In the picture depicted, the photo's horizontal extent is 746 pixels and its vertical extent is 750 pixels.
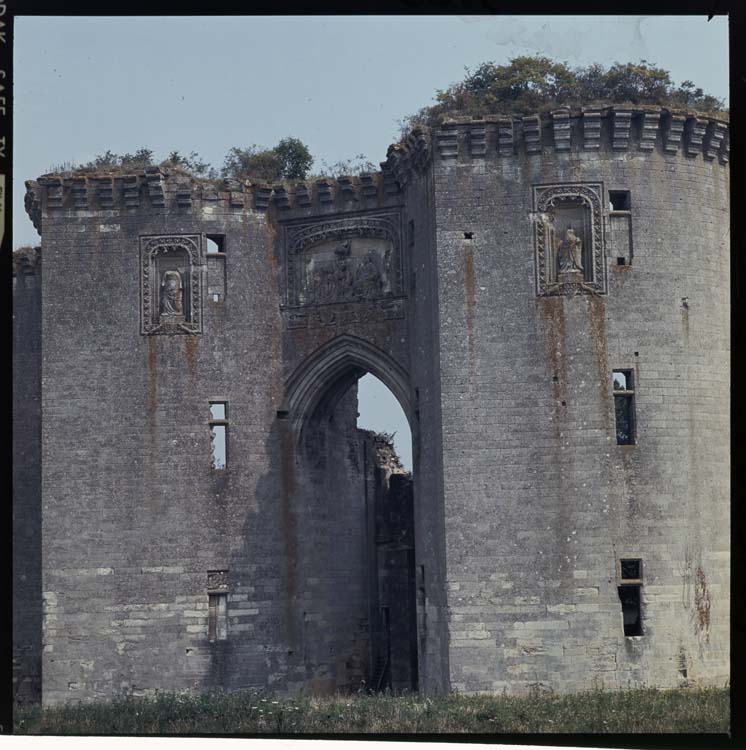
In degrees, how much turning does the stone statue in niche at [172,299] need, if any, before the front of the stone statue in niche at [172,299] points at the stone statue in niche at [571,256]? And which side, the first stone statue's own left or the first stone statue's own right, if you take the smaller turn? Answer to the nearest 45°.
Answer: approximately 45° to the first stone statue's own left

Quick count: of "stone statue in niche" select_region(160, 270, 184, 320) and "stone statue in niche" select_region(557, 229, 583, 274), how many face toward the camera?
2

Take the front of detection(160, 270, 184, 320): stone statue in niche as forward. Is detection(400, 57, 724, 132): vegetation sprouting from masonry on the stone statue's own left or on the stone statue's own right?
on the stone statue's own left

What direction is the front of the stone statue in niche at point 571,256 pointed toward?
toward the camera

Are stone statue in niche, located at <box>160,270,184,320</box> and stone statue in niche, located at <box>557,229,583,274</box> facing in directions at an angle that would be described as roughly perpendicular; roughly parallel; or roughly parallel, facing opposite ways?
roughly parallel

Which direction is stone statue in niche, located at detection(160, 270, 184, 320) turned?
toward the camera

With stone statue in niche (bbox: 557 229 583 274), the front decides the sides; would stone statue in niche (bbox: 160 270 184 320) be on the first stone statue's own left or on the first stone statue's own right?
on the first stone statue's own right
